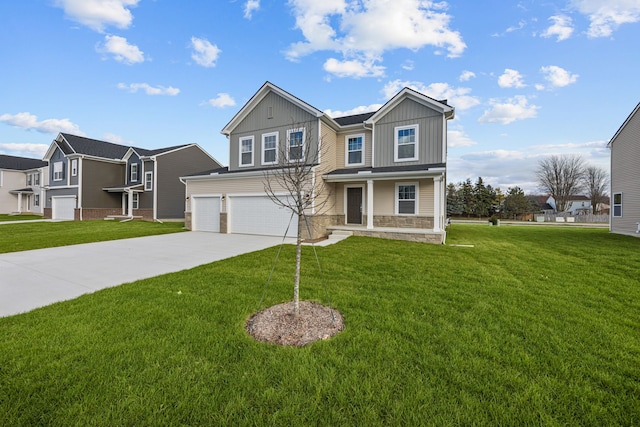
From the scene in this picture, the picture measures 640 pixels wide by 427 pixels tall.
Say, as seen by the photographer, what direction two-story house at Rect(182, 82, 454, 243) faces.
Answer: facing the viewer and to the left of the viewer

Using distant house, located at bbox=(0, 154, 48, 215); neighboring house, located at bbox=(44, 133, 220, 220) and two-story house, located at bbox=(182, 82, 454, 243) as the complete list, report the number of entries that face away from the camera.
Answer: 0

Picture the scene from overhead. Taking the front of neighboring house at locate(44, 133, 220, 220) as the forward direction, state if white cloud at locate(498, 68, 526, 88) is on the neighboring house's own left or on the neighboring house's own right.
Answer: on the neighboring house's own left

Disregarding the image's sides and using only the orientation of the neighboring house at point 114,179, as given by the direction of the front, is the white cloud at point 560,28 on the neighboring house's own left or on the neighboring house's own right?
on the neighboring house's own left

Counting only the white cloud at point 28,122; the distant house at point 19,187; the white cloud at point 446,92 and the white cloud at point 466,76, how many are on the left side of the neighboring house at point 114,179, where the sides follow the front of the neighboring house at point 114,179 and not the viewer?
2

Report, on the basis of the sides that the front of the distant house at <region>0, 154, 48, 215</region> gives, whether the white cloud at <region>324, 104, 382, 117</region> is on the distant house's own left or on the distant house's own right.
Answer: on the distant house's own left

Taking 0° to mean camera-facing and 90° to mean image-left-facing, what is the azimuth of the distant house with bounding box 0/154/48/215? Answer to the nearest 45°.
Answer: approximately 45°

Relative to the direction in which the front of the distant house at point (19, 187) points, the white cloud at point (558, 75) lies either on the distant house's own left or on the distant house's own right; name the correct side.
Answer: on the distant house's own left

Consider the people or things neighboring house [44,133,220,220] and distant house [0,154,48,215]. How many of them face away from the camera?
0
